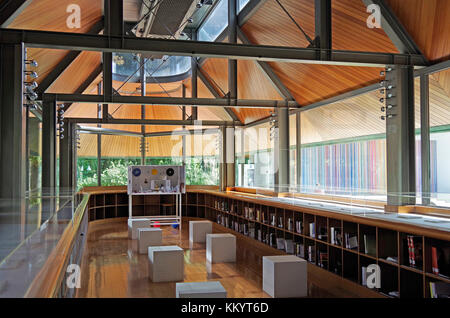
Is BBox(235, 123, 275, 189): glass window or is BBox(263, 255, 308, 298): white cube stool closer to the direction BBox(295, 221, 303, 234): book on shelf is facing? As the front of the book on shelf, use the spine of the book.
the white cube stool

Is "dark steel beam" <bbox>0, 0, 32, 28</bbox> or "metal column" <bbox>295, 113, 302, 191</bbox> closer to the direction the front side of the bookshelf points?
the dark steel beam

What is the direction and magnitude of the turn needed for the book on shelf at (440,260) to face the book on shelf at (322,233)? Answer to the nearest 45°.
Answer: approximately 90° to its right

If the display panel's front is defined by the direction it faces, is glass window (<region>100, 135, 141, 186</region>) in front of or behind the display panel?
behind

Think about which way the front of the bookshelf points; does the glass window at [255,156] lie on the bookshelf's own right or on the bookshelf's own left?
on the bookshelf's own right

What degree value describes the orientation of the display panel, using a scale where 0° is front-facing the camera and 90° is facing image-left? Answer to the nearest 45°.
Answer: approximately 0°

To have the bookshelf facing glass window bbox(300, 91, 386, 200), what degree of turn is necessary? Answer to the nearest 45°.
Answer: approximately 135° to its right
